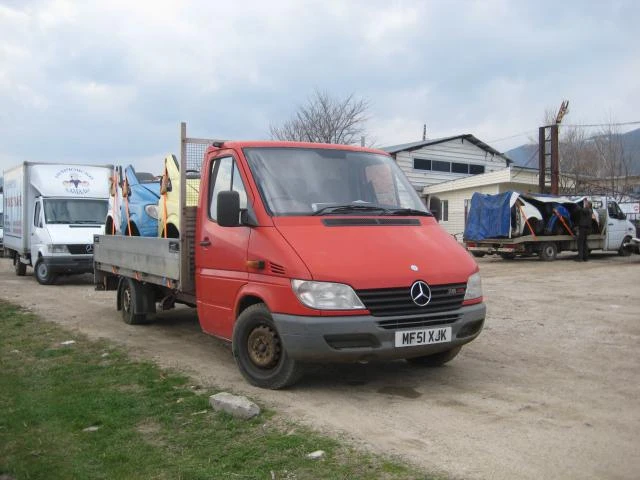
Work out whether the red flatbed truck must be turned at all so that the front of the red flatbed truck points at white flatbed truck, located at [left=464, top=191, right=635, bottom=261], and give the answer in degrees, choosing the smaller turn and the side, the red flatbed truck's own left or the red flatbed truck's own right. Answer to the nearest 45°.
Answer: approximately 90° to the red flatbed truck's own left

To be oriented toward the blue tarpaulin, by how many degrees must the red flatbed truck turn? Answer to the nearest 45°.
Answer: approximately 90° to its left

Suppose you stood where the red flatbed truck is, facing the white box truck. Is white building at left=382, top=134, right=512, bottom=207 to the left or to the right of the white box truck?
right

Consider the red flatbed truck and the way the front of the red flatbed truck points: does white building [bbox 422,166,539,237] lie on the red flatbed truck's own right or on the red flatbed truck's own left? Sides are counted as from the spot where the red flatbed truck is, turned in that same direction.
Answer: on the red flatbed truck's own left

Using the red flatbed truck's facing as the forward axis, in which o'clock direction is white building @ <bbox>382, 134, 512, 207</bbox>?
The white building is roughly at 8 o'clock from the red flatbed truck.

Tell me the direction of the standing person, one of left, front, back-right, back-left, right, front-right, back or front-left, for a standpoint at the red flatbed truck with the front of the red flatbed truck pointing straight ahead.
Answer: left
